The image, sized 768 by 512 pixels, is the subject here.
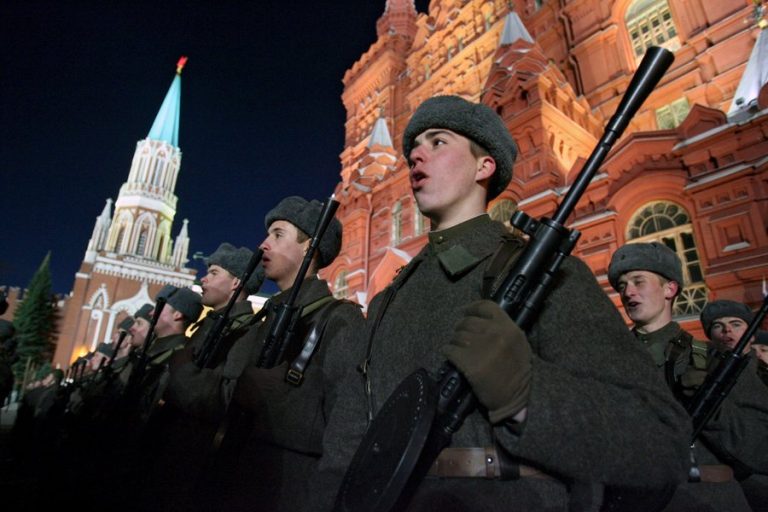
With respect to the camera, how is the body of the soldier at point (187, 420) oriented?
to the viewer's left

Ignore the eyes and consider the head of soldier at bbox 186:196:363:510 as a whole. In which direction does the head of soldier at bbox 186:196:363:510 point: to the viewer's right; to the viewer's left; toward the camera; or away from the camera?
to the viewer's left

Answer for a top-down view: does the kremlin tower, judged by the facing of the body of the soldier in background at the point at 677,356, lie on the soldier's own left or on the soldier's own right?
on the soldier's own right

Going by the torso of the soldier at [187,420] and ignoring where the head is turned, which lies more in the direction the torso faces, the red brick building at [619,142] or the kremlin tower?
the kremlin tower

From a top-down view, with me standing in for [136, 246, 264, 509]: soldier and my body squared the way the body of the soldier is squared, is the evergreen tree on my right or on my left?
on my right

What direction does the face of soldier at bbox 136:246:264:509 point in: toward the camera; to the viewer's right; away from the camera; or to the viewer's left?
to the viewer's left

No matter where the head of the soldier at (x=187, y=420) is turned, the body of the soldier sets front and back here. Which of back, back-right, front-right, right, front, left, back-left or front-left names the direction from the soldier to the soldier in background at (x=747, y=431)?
back-left

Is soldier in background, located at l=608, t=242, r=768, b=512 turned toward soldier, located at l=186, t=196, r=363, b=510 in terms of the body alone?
yes

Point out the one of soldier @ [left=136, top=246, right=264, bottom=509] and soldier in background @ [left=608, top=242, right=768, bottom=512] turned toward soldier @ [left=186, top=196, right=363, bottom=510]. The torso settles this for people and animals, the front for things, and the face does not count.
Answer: the soldier in background

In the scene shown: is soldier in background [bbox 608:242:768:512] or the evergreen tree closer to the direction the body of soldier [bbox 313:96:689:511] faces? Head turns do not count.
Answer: the evergreen tree

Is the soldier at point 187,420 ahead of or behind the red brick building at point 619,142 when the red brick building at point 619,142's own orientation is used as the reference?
ahead

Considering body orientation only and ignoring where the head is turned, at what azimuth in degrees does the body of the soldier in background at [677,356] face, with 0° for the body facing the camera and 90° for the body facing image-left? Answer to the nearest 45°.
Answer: approximately 45°

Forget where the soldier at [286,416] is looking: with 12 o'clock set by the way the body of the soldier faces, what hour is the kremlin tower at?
The kremlin tower is roughly at 4 o'clock from the soldier.
